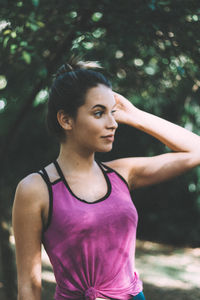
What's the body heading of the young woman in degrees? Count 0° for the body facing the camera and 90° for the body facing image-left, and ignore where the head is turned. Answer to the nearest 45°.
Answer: approximately 315°
